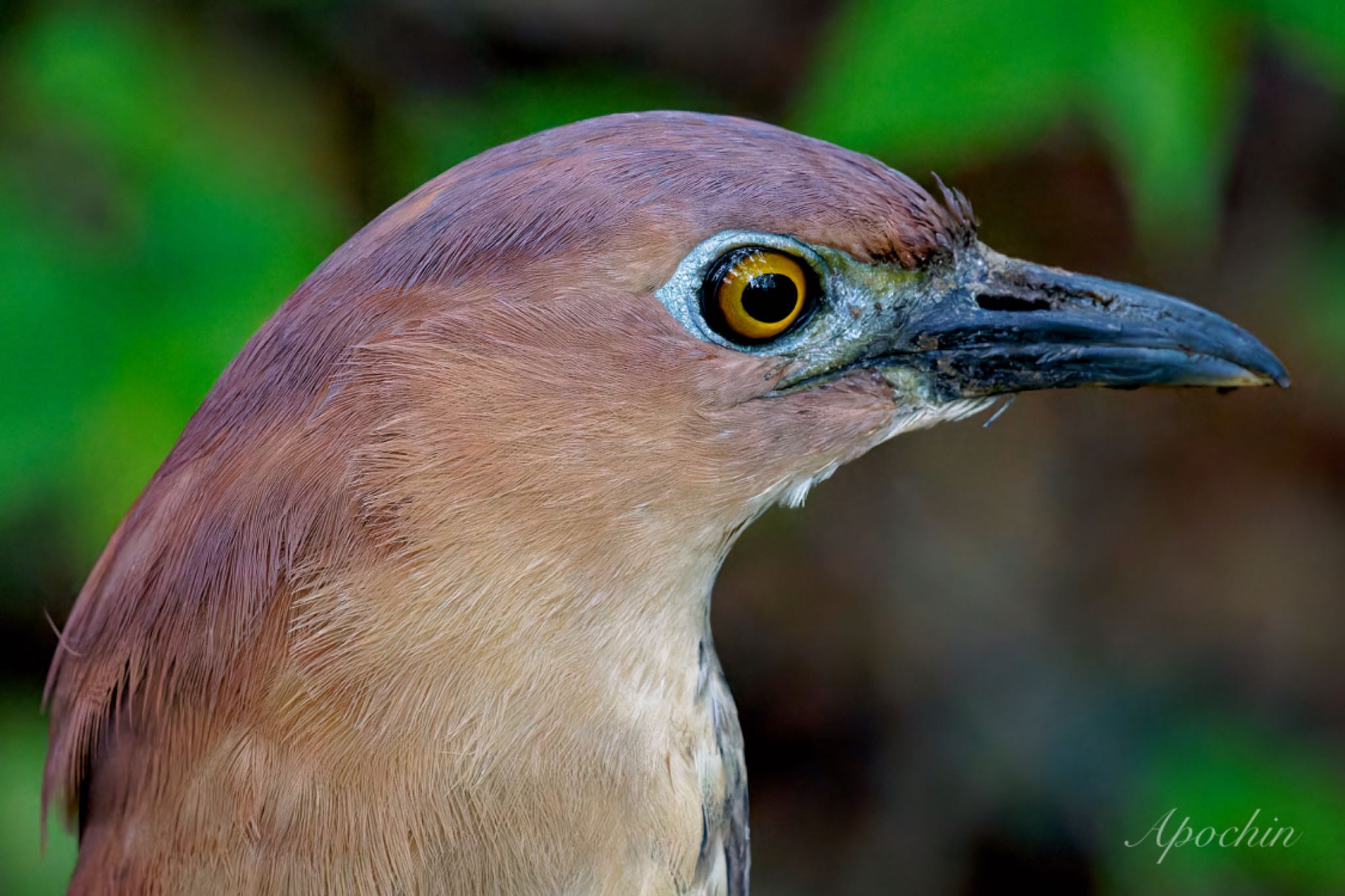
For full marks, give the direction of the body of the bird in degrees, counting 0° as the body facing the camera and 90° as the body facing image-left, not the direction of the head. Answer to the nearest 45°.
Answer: approximately 270°
